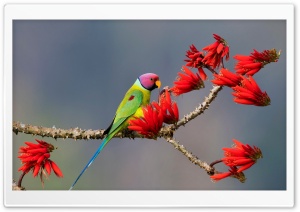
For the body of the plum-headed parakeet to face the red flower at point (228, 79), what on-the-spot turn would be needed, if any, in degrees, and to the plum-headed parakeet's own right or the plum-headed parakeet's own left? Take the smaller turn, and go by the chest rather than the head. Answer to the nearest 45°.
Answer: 0° — it already faces it

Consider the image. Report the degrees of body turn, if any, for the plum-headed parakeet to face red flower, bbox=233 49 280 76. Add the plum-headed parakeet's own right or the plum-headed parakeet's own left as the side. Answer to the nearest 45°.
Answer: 0° — it already faces it

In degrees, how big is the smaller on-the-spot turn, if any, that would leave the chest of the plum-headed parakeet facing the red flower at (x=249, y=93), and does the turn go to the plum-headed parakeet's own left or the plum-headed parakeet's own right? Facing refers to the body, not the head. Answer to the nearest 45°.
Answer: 0° — it already faces it

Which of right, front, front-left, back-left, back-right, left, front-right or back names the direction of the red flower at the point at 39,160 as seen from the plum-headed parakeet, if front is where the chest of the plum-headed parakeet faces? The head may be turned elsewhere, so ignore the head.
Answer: back

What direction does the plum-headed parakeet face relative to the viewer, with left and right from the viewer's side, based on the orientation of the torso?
facing to the right of the viewer
